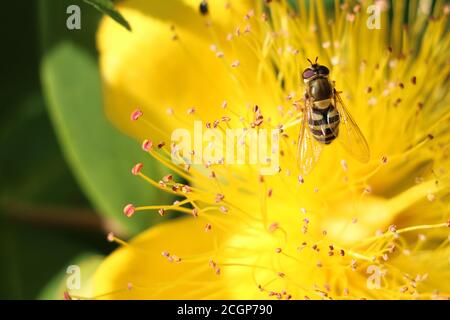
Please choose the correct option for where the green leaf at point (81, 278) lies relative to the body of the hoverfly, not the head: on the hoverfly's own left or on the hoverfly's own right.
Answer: on the hoverfly's own left

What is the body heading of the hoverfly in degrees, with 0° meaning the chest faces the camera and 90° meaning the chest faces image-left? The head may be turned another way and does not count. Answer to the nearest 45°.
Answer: approximately 180°

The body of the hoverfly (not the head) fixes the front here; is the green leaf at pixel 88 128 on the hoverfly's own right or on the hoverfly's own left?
on the hoverfly's own left
